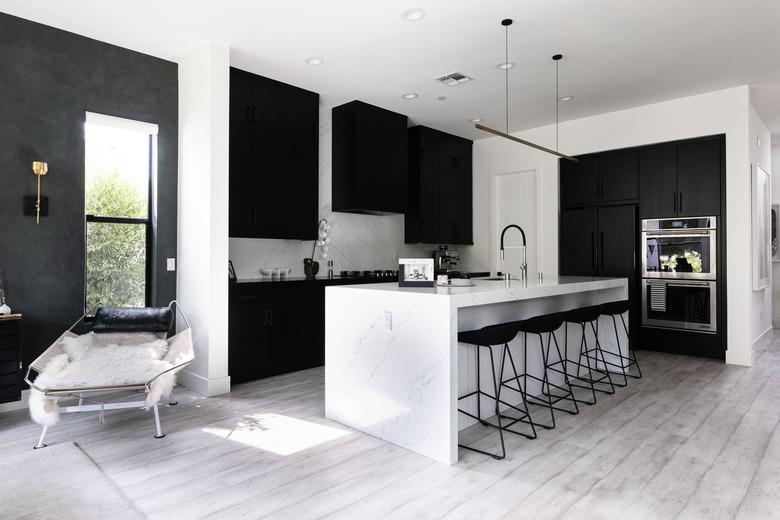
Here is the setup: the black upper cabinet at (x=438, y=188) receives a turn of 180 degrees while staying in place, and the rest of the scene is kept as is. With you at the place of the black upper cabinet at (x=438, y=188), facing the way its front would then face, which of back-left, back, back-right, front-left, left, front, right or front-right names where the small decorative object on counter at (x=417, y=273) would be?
back-left

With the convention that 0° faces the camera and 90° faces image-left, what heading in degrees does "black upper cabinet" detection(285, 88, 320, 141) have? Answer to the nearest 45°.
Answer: approximately 315°

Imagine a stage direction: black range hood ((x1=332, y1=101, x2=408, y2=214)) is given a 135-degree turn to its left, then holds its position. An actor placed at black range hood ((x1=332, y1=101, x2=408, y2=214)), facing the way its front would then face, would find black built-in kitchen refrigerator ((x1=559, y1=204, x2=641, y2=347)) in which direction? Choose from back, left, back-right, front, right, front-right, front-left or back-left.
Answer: right

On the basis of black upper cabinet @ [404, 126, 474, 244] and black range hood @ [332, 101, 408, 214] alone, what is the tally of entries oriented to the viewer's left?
0

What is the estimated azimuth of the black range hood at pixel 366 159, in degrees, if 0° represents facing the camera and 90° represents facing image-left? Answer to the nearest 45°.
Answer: approximately 315°

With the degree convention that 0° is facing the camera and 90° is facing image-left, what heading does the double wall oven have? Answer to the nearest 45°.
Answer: approximately 0°

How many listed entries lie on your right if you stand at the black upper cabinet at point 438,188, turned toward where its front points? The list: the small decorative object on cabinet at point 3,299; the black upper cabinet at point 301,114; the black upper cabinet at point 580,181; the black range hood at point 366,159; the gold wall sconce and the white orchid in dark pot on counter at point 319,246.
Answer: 5

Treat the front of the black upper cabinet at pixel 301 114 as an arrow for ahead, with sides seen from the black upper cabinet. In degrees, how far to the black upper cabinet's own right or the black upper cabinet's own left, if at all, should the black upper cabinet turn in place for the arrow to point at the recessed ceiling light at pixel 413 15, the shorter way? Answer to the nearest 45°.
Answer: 0° — it already faces it

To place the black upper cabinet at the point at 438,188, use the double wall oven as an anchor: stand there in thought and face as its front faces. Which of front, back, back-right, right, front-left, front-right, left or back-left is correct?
right

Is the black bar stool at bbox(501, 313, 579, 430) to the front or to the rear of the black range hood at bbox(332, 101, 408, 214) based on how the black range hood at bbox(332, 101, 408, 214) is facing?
to the front

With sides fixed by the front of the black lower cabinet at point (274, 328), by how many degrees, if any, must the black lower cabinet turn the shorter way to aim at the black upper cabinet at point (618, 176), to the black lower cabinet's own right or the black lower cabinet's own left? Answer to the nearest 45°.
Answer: approximately 45° to the black lower cabinet's own left

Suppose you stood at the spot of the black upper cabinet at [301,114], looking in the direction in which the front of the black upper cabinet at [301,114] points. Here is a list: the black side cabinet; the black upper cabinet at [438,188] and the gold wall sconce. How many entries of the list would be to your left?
1
